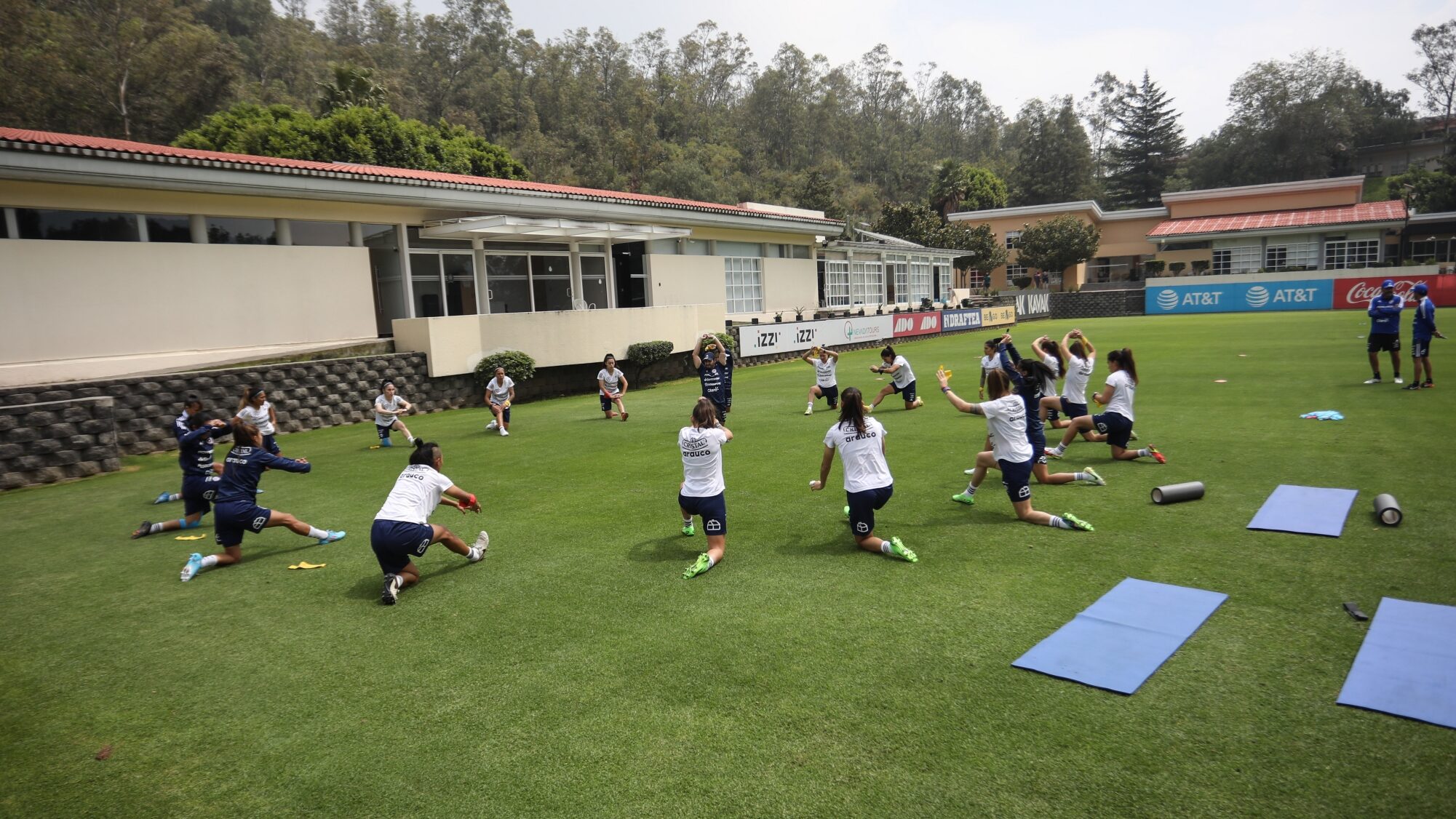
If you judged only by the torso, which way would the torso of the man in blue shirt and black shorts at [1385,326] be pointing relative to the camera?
toward the camera

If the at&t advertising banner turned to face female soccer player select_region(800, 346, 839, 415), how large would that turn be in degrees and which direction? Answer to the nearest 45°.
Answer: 0° — it already faces them

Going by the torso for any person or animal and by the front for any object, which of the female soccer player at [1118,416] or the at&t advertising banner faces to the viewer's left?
the female soccer player

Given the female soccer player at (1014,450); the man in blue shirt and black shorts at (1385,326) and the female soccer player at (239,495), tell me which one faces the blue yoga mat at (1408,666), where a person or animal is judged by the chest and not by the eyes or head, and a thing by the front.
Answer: the man in blue shirt and black shorts

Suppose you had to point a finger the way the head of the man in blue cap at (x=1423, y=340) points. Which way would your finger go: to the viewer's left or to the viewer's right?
to the viewer's left

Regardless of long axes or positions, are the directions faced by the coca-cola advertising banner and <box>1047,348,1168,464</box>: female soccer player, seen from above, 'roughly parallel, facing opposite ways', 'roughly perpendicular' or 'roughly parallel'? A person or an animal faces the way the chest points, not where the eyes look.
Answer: roughly perpendicular

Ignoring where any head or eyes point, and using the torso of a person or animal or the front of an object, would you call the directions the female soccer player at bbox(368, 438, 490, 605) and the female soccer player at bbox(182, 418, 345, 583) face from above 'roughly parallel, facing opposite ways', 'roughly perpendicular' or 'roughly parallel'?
roughly parallel

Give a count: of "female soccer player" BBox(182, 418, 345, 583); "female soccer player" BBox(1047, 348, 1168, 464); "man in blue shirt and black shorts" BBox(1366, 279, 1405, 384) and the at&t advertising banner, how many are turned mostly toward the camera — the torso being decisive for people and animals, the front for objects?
2

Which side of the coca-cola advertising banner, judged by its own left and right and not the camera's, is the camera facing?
front

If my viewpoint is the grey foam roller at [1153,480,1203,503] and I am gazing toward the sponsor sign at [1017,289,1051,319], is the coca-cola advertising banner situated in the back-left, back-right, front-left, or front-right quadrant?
front-right

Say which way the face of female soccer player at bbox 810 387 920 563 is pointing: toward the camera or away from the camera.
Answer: away from the camera

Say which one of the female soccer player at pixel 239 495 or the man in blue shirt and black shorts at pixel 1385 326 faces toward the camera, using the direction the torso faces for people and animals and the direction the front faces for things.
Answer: the man in blue shirt and black shorts

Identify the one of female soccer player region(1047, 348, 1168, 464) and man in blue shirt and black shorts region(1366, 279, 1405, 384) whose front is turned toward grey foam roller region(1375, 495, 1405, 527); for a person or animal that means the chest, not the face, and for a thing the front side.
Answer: the man in blue shirt and black shorts

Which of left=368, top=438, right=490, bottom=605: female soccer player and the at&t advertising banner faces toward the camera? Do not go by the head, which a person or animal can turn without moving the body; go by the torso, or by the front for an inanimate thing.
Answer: the at&t advertising banner

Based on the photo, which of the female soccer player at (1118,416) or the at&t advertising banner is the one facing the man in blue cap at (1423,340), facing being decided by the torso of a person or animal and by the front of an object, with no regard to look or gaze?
the at&t advertising banner

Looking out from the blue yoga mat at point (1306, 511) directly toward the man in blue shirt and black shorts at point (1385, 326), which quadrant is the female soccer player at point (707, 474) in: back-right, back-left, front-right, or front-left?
back-left

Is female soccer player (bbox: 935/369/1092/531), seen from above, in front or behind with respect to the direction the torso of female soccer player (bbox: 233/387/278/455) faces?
in front

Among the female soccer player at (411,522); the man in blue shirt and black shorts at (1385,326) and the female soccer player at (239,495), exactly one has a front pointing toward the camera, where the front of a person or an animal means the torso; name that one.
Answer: the man in blue shirt and black shorts
